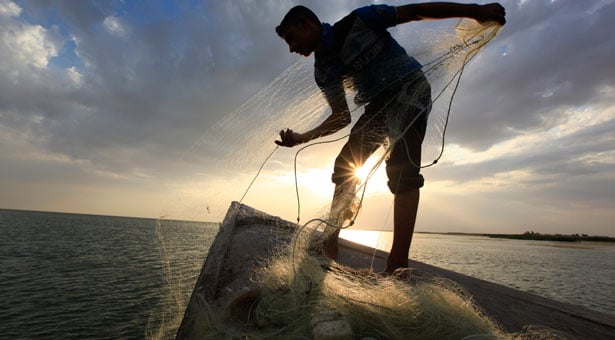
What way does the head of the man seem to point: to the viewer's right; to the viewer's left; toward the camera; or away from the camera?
to the viewer's left

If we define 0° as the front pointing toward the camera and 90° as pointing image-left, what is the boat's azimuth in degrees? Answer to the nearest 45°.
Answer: approximately 135°

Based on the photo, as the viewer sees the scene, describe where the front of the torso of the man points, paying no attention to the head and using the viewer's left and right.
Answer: facing the viewer and to the left of the viewer
